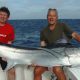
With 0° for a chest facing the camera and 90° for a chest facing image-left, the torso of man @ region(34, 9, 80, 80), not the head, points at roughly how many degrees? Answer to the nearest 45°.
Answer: approximately 0°

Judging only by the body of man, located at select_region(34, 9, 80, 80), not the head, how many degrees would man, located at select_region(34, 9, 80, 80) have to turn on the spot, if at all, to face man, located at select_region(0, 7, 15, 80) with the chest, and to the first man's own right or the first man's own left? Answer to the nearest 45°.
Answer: approximately 90° to the first man's own right
